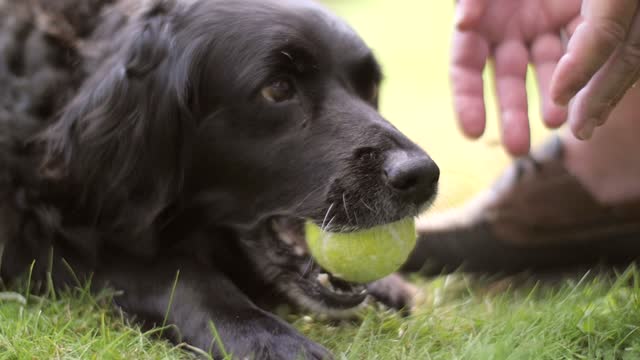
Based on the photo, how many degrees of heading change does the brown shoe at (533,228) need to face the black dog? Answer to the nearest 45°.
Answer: approximately 45° to its left

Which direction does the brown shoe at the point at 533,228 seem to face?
to the viewer's left

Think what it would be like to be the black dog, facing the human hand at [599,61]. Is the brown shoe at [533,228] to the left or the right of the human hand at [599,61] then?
left

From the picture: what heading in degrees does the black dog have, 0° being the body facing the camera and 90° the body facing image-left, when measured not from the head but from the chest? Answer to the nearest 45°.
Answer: approximately 315°

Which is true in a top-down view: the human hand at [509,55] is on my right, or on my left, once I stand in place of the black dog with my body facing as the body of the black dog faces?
on my left

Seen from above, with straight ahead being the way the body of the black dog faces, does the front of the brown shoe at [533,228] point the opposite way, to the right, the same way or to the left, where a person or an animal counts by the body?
the opposite way

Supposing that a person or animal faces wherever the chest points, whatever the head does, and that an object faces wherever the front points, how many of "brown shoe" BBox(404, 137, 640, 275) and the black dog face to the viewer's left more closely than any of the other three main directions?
1
